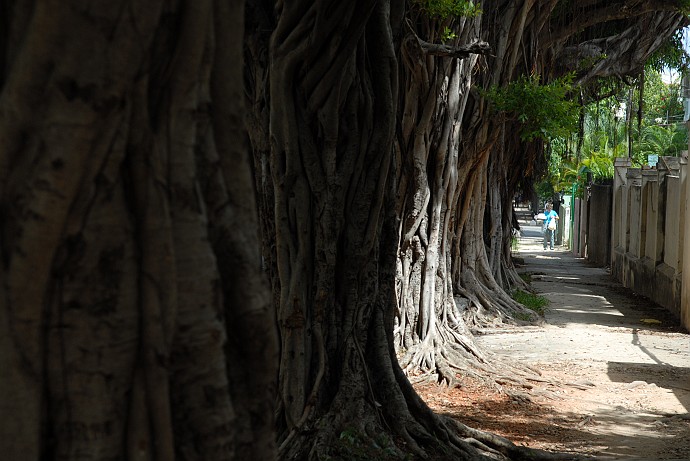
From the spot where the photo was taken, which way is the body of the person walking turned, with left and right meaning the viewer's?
facing the viewer

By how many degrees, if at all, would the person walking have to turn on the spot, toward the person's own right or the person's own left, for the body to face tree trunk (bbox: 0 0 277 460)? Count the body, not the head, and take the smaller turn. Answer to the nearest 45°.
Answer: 0° — they already face it

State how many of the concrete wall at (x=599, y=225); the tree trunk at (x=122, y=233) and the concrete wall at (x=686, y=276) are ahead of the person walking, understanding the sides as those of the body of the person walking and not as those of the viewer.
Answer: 3

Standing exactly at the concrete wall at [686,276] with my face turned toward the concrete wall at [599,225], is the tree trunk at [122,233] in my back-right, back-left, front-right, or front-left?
back-left

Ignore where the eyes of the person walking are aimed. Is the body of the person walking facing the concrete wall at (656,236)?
yes

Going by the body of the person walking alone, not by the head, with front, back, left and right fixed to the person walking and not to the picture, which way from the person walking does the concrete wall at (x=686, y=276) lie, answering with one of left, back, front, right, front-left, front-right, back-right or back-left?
front

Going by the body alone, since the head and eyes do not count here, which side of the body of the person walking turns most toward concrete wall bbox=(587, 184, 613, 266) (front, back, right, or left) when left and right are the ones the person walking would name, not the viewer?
front

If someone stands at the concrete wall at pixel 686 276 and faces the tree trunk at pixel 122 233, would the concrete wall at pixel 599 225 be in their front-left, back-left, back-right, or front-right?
back-right
